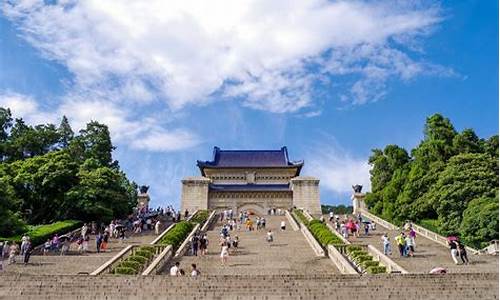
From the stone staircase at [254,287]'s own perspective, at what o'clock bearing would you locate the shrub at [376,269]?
The shrub is roughly at 8 o'clock from the stone staircase.

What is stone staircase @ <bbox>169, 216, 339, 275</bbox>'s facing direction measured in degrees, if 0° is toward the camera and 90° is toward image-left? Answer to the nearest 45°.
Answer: approximately 0°

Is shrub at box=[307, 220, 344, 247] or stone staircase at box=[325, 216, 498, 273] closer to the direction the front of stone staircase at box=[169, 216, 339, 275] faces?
the stone staircase

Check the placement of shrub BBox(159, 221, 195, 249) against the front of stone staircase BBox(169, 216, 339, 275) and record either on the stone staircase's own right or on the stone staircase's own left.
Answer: on the stone staircase's own right

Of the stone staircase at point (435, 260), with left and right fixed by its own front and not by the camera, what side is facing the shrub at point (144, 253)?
right

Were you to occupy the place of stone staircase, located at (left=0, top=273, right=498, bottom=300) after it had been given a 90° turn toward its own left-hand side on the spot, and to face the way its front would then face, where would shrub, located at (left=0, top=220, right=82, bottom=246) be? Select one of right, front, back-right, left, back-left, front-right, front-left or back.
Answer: back-left

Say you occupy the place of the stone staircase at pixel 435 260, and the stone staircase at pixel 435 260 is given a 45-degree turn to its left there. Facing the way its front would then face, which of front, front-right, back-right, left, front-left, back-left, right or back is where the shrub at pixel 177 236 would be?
back-right

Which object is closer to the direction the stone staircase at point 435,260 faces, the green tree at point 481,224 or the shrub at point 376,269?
the shrub

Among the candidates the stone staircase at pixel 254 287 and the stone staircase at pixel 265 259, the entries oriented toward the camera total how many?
2

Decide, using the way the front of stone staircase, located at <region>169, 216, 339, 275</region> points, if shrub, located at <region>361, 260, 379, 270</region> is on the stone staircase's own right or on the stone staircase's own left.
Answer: on the stone staircase's own left
